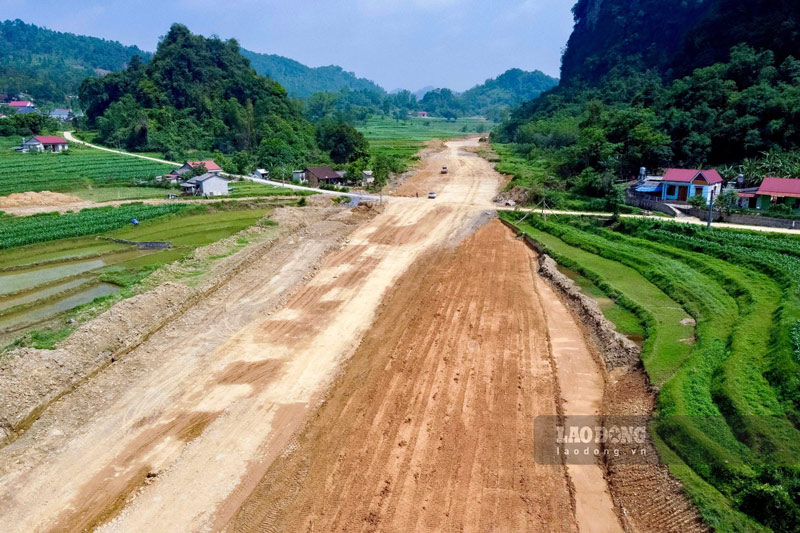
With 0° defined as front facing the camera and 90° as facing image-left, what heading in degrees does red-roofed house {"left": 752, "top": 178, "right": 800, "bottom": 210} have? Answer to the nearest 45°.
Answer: approximately 0°

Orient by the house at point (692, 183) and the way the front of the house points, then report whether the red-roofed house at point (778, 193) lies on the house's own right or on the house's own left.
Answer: on the house's own left

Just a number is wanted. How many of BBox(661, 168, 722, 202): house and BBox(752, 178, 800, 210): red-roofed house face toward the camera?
2

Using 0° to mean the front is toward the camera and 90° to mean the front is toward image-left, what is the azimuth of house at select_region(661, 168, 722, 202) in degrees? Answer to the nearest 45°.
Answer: approximately 0°

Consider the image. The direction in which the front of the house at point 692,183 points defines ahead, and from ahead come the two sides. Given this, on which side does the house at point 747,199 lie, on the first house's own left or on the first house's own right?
on the first house's own left
